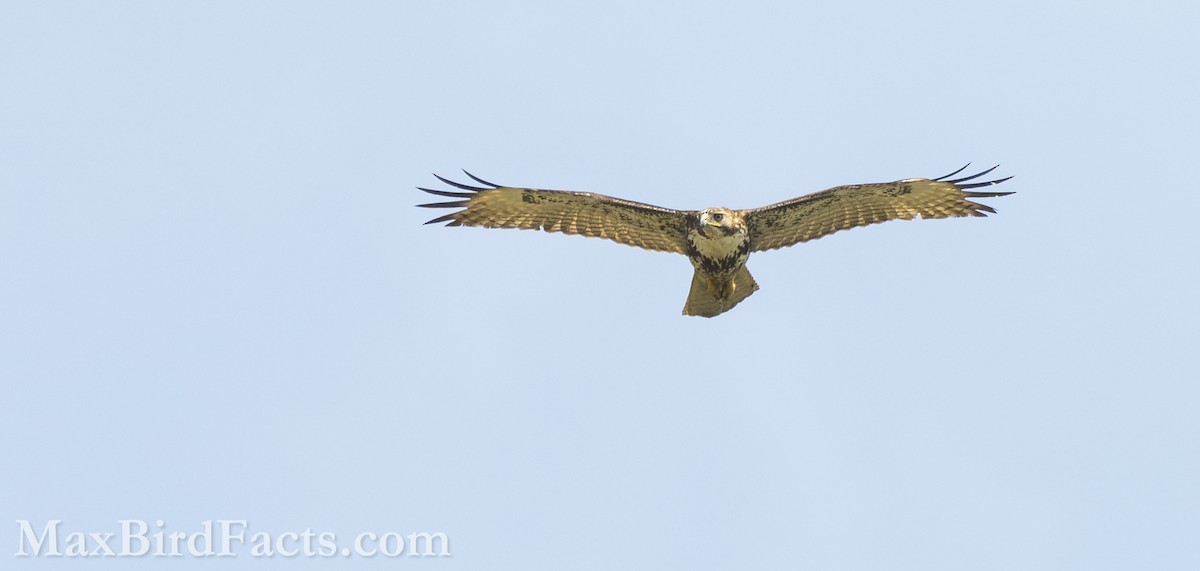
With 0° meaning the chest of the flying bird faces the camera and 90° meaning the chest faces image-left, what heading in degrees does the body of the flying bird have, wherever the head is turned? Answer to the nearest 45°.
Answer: approximately 0°
